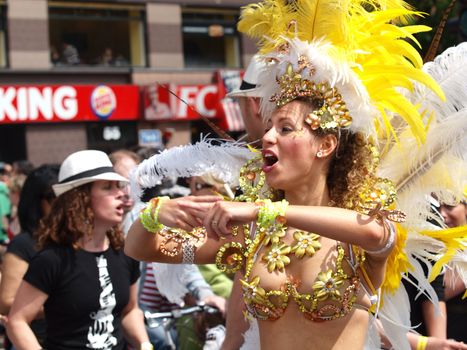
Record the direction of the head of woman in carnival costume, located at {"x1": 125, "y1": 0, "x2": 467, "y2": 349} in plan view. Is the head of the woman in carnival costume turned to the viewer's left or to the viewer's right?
to the viewer's left

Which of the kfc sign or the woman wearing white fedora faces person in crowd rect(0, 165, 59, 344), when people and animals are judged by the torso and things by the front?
the kfc sign

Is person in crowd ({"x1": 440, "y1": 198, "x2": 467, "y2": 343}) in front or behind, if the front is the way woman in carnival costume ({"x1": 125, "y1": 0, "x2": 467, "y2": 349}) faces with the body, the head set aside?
behind

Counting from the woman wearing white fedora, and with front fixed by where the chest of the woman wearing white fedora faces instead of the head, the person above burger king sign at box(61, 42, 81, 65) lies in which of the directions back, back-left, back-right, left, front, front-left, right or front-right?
back-left

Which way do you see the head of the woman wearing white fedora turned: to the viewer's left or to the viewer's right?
to the viewer's right

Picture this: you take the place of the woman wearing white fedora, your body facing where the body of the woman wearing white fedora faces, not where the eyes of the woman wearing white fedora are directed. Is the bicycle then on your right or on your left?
on your left

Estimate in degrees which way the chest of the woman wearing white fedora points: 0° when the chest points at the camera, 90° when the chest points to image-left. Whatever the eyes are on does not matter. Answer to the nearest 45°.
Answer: approximately 315°

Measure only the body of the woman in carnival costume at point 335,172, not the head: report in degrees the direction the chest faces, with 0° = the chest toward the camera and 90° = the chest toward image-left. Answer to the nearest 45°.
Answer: approximately 45°
